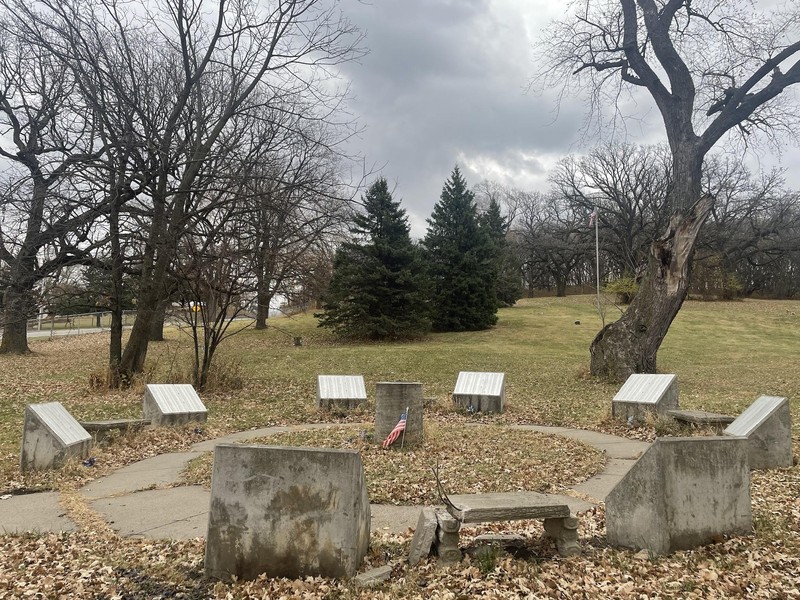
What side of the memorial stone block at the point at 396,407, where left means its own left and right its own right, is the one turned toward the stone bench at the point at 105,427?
right

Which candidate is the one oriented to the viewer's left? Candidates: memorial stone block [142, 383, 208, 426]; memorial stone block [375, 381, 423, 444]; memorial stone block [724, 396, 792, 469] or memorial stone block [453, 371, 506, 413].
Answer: memorial stone block [724, 396, 792, 469]

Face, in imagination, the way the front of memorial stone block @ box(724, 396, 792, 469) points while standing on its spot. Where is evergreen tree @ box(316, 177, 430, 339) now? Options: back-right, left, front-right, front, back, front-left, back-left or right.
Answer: front-right

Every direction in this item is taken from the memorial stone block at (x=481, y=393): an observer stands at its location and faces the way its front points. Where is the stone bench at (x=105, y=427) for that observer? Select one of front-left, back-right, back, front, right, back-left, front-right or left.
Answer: front-right

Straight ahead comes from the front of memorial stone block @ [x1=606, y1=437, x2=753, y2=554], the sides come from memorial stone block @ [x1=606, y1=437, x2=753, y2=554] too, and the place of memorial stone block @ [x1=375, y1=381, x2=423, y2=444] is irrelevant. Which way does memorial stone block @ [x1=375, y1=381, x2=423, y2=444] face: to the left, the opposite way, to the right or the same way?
the opposite way

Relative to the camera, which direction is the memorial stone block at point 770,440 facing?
to the viewer's left

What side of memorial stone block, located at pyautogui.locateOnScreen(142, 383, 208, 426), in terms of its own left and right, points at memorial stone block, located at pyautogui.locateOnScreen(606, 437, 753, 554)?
front

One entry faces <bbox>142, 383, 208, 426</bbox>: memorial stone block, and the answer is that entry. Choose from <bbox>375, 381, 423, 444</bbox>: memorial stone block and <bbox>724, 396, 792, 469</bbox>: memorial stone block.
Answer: <bbox>724, 396, 792, 469</bbox>: memorial stone block

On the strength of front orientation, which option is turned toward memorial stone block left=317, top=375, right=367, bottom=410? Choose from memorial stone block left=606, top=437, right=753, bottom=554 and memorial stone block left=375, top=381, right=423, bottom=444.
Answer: memorial stone block left=606, top=437, right=753, bottom=554

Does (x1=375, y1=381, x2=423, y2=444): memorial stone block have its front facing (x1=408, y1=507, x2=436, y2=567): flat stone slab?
yes

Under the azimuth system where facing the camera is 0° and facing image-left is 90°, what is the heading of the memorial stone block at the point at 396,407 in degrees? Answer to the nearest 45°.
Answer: approximately 0°

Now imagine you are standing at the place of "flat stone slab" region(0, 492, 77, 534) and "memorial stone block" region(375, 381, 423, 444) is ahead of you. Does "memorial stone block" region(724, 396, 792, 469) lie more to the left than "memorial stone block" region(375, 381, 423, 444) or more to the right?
right

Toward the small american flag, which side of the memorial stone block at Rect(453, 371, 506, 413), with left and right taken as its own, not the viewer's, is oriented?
front
